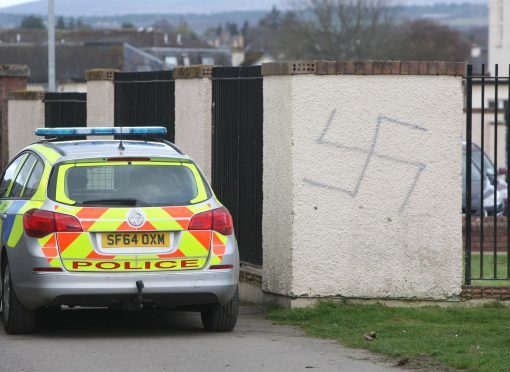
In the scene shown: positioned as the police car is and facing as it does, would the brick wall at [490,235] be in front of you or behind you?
in front

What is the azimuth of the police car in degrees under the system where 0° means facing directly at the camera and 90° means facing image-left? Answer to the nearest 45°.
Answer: approximately 180°

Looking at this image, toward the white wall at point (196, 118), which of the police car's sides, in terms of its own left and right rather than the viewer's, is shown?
front

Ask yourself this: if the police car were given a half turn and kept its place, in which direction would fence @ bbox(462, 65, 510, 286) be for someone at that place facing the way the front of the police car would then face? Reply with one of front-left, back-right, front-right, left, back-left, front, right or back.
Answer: back-left

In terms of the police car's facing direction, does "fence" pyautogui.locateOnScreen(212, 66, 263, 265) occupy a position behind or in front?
in front
